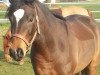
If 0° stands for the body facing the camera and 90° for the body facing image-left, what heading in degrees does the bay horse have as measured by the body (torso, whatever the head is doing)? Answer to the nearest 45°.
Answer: approximately 45°
